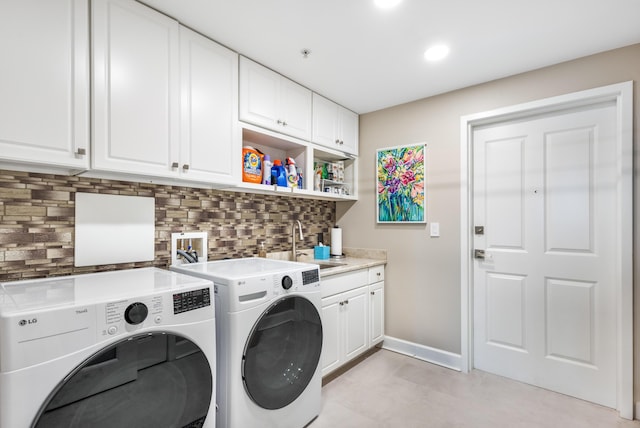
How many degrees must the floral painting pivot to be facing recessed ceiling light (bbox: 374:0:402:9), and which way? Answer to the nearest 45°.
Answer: approximately 45° to its left

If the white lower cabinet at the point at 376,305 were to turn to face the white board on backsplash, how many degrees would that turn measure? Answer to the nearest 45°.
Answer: approximately 90° to its right

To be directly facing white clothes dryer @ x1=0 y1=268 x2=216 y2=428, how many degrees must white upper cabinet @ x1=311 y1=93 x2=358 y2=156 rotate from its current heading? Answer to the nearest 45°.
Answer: approximately 90° to its right

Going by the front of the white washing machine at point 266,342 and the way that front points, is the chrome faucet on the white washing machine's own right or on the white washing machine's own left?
on the white washing machine's own left

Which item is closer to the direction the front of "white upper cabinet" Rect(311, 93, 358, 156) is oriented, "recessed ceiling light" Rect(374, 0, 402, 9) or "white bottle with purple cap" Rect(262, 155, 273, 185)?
the recessed ceiling light

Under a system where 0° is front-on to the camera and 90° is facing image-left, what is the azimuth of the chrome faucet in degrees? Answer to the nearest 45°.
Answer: approximately 315°

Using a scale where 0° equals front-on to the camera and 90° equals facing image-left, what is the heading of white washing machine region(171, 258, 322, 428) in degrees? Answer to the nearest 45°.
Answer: approximately 315°

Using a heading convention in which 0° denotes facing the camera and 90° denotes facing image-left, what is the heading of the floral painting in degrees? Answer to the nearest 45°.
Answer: approximately 45°

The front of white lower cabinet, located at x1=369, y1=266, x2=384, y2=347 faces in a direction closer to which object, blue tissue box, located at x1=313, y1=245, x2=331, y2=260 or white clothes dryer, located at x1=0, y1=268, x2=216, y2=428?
the white clothes dryer
